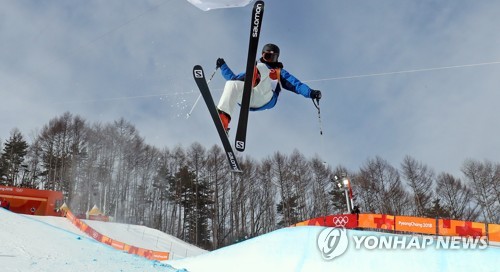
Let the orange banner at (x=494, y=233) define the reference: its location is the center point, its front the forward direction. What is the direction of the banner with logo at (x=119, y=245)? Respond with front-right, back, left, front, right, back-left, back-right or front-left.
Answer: right

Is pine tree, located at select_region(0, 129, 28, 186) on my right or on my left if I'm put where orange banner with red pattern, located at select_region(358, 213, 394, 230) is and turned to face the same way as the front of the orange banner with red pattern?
on my right

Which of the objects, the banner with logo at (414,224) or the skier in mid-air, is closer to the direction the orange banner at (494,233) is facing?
the skier in mid-air

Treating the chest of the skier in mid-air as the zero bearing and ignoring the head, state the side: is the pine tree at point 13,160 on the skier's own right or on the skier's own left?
on the skier's own right

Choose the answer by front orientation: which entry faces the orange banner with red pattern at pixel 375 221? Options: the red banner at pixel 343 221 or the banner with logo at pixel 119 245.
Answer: the banner with logo at pixel 119 245

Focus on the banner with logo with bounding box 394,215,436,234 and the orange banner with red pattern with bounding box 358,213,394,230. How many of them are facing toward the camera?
2

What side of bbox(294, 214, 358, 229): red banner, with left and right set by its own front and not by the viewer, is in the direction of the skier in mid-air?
front
